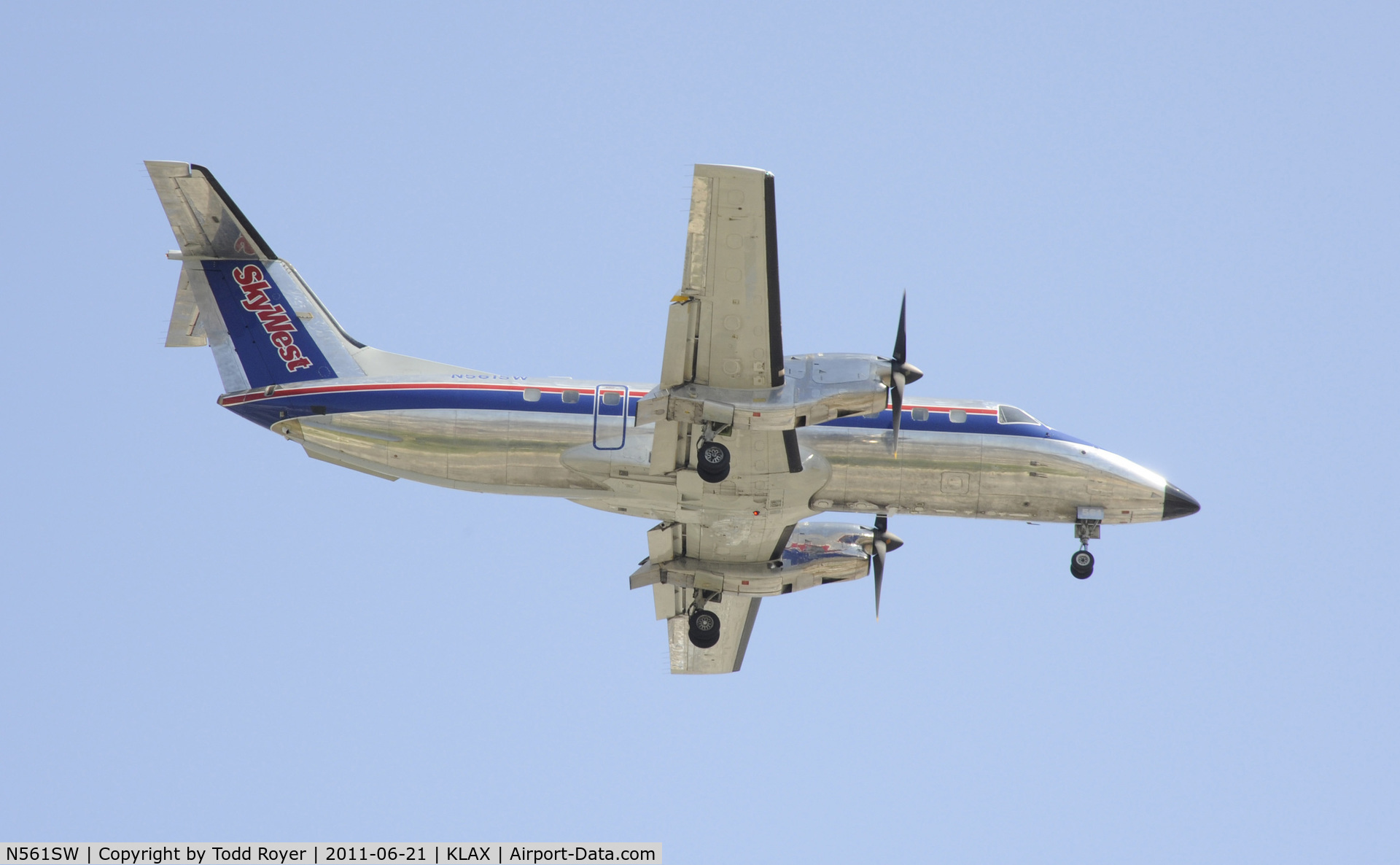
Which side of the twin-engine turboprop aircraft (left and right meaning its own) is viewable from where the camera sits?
right
